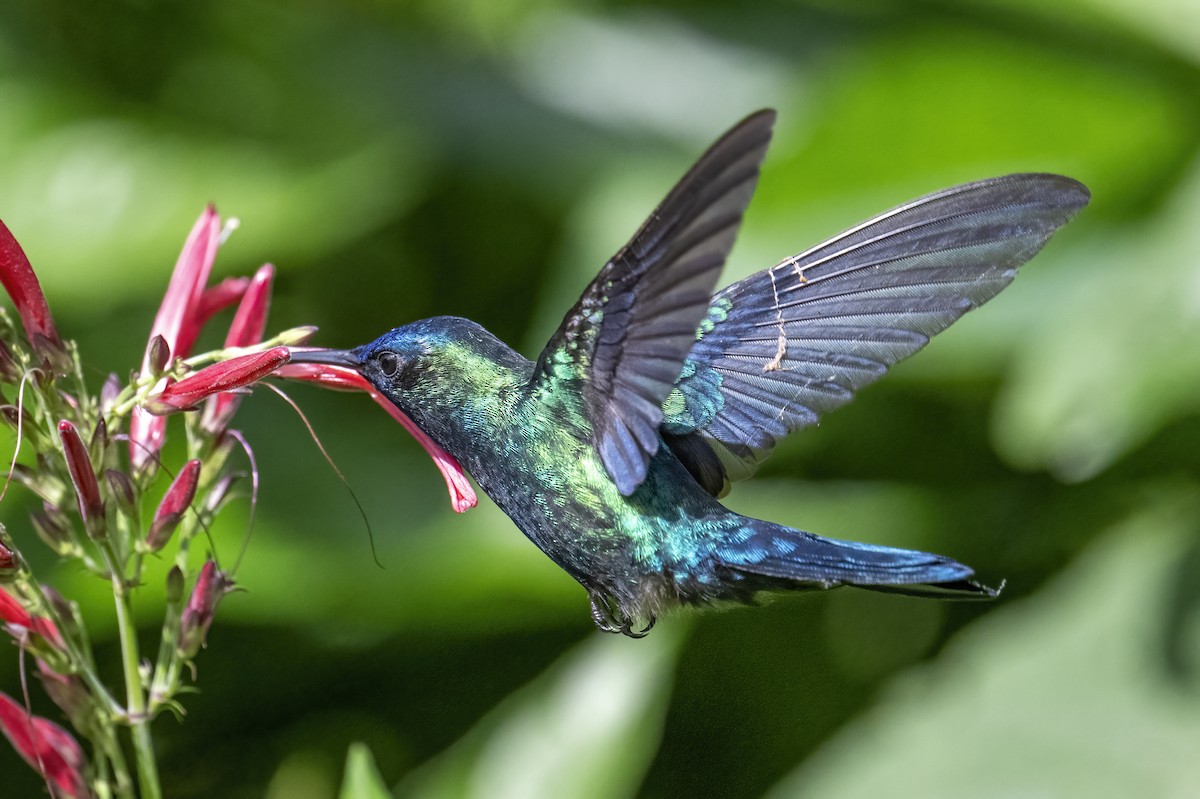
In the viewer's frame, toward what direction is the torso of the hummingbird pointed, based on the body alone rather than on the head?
to the viewer's left
